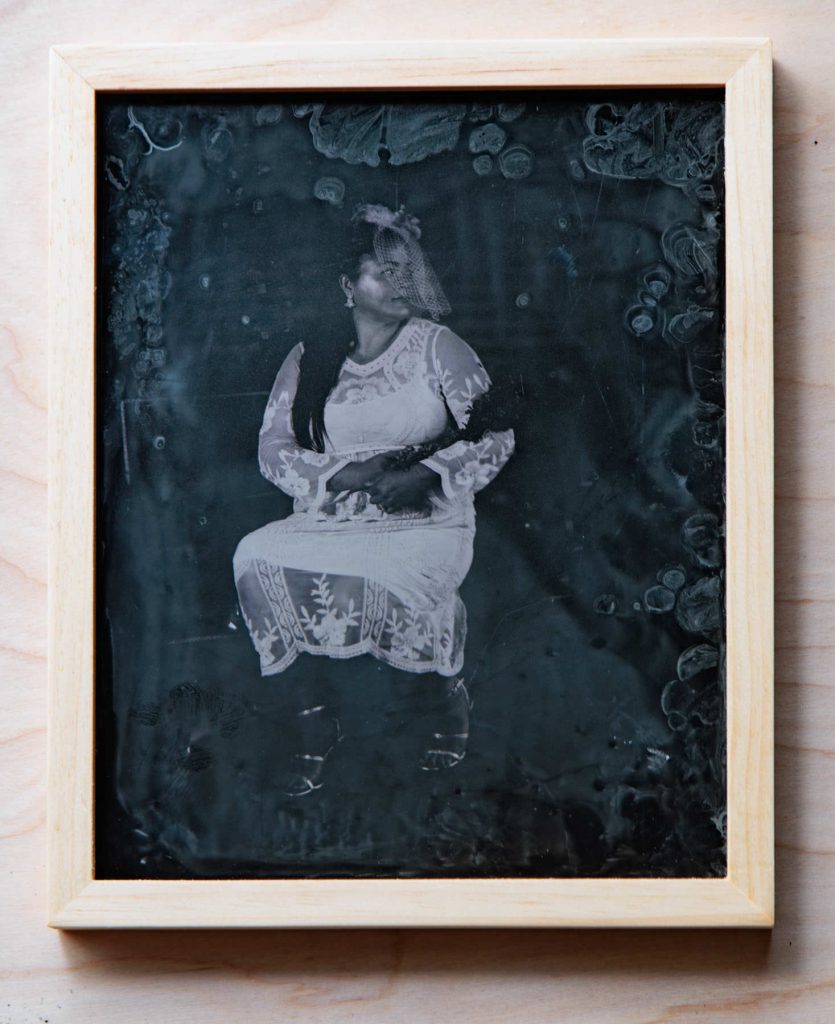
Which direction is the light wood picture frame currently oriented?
toward the camera
